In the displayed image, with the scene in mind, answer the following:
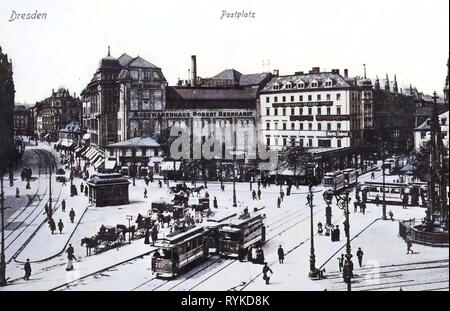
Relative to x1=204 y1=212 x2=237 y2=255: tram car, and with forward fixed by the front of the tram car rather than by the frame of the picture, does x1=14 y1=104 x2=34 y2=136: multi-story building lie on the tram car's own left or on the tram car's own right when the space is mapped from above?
on the tram car's own right

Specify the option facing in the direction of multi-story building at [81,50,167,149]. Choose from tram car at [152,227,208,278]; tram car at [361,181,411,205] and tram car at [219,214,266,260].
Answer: tram car at [361,181,411,205]

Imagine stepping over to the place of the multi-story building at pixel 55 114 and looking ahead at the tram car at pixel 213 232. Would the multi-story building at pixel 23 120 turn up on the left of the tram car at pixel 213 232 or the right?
right

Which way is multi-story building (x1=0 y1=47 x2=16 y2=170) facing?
to the viewer's right

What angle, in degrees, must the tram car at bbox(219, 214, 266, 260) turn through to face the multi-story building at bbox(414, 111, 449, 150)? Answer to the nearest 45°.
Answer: approximately 135° to its left

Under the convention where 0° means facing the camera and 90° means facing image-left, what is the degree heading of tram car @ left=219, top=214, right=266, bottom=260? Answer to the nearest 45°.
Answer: approximately 45°

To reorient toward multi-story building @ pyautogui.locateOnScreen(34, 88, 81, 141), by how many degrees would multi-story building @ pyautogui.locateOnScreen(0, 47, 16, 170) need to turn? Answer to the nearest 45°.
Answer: approximately 90° to its left

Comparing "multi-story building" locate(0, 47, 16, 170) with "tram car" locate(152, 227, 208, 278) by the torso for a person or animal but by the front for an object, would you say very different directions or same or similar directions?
very different directions

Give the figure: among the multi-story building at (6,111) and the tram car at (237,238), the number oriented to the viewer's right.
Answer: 1

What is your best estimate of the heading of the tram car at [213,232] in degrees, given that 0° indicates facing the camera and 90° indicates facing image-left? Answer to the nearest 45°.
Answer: approximately 45°
